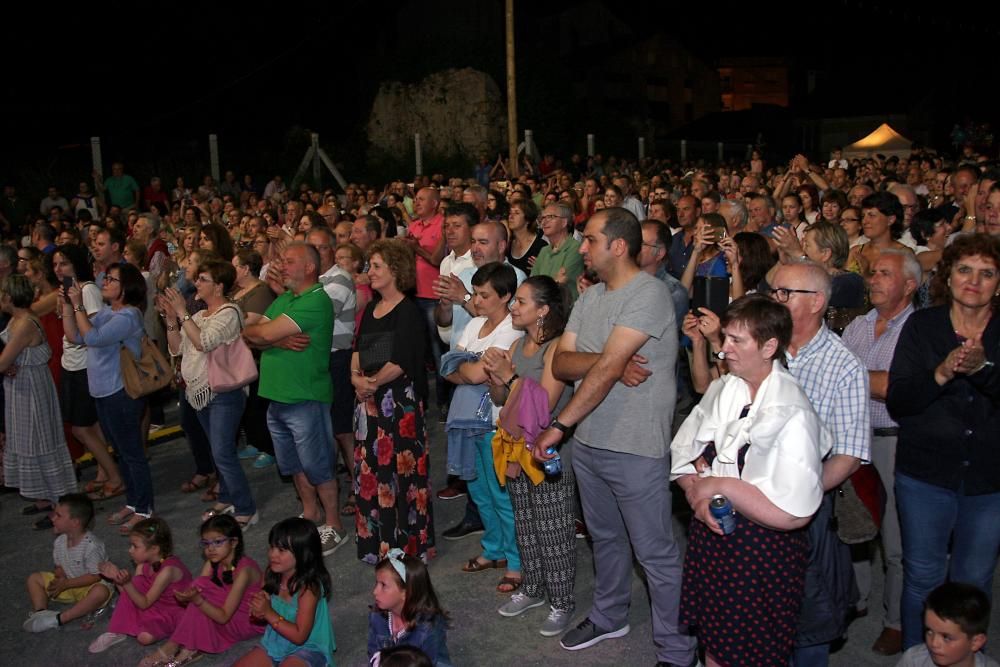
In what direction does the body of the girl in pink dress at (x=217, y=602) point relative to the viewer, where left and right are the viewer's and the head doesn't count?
facing the viewer and to the left of the viewer

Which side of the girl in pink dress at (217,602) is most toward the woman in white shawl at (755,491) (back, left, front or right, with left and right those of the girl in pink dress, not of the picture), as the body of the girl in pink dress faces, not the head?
left

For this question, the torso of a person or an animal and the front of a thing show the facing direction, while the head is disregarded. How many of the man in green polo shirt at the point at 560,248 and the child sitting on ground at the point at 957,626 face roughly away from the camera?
0

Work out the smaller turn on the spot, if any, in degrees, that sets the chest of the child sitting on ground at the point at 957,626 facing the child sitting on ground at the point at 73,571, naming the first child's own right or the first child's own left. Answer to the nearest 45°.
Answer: approximately 45° to the first child's own right

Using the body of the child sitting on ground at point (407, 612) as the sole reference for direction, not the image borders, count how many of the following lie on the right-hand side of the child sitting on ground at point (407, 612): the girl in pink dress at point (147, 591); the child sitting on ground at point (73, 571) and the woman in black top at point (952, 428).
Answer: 2

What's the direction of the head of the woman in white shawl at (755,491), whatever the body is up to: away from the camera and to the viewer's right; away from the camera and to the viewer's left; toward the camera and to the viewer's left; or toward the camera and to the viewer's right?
toward the camera and to the viewer's left

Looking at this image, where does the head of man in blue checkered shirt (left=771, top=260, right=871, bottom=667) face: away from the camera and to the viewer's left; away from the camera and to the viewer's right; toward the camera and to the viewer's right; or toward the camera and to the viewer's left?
toward the camera and to the viewer's left
